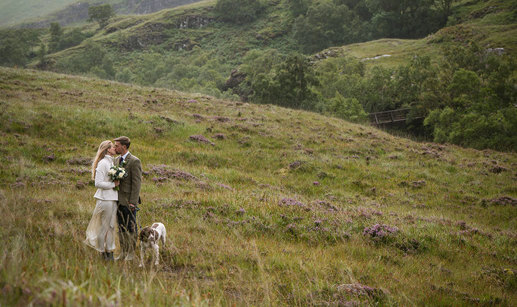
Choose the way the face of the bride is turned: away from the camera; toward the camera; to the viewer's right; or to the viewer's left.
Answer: to the viewer's right

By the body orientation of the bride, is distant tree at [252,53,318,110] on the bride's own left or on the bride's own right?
on the bride's own left

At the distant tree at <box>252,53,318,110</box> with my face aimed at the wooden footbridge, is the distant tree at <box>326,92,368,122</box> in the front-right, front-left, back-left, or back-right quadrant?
front-right

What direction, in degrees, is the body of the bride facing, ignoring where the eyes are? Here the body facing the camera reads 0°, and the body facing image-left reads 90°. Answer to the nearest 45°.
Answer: approximately 270°
